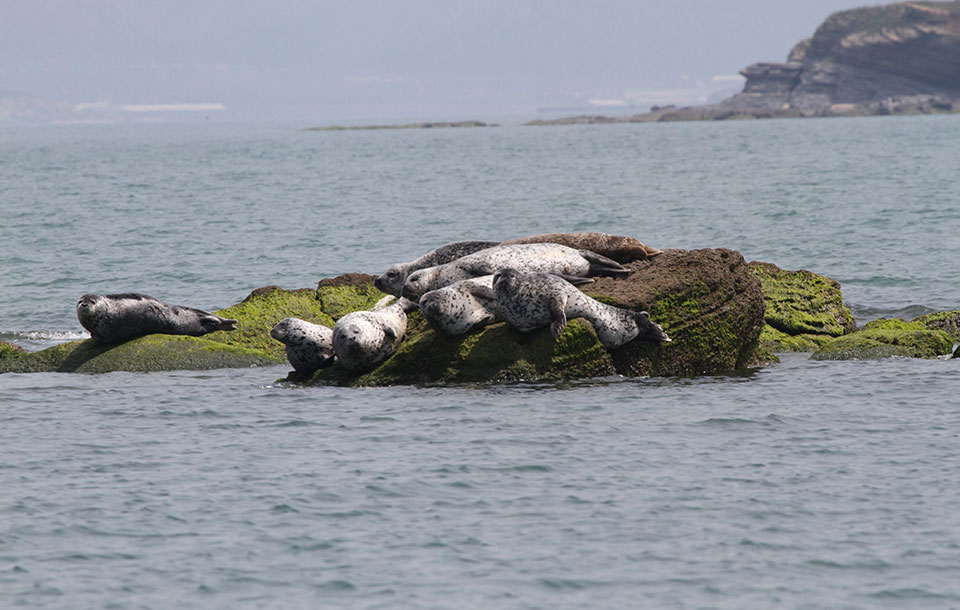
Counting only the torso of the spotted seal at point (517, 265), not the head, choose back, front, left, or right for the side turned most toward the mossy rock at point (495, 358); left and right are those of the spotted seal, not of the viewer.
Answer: left

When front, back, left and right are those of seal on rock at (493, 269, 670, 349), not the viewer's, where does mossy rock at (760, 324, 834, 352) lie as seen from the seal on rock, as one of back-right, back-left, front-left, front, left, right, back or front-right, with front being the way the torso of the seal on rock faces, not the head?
back

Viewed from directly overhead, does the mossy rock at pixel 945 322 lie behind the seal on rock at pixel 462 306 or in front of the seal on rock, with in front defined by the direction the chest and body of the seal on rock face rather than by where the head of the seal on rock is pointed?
behind

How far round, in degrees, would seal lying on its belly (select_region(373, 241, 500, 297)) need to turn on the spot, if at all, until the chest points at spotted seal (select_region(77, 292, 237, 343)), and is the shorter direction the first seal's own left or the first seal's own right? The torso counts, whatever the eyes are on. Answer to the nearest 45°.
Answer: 0° — it already faces it

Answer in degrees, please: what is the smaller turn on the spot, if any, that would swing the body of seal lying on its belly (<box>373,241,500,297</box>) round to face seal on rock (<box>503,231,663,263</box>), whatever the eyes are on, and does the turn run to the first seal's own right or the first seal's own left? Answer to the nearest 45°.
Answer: approximately 180°

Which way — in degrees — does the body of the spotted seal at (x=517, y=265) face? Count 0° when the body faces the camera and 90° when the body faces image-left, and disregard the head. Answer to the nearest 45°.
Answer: approximately 90°

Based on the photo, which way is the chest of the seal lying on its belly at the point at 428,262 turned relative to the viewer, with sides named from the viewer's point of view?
facing to the left of the viewer

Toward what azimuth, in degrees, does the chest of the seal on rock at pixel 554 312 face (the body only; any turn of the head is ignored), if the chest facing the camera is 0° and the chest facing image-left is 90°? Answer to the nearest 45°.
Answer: approximately 45°

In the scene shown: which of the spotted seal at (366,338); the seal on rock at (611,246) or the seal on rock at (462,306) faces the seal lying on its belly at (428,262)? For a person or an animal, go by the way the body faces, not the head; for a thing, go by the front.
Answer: the seal on rock at (611,246)

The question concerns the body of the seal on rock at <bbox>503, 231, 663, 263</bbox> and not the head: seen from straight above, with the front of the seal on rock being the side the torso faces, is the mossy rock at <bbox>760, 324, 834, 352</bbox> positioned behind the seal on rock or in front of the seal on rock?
behind

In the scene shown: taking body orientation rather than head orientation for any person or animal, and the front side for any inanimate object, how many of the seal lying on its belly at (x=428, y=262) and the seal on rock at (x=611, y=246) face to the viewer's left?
2

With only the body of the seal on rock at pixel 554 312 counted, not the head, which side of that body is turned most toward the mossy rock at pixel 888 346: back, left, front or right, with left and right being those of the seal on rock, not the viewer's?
back

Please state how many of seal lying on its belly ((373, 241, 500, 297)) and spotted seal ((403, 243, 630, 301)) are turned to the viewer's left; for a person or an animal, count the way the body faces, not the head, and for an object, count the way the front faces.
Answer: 2
